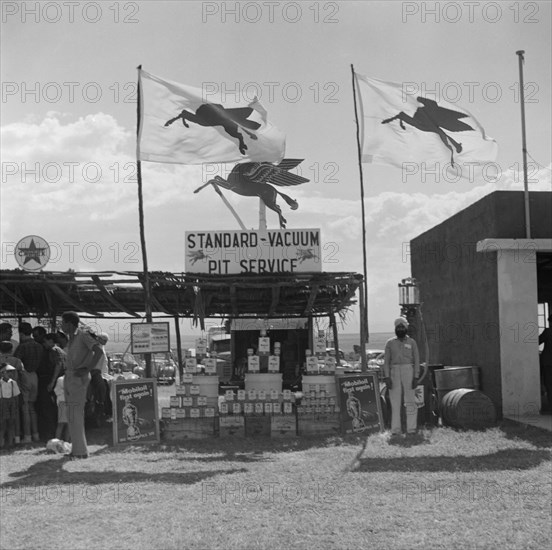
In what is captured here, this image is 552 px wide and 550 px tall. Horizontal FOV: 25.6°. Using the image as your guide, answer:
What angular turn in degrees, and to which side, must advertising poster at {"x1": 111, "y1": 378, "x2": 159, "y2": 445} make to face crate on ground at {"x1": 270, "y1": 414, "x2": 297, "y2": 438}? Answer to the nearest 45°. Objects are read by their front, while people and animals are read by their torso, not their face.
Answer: approximately 90° to its left

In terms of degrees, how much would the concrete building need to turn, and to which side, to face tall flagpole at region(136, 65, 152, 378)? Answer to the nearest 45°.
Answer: approximately 45° to its right

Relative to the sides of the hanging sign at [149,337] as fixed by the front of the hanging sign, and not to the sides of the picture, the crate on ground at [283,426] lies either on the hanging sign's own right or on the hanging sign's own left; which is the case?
on the hanging sign's own left

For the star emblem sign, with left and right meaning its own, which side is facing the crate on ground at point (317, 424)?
left

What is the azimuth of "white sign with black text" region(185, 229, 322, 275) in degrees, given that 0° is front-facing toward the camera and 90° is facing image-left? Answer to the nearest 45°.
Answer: approximately 0°

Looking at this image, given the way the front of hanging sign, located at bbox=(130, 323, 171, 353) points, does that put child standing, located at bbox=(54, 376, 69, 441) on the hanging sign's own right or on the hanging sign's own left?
on the hanging sign's own right

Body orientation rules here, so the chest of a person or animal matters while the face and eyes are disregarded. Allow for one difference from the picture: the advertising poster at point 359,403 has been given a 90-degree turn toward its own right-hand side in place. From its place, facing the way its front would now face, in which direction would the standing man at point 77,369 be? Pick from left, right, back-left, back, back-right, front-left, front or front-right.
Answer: front-left

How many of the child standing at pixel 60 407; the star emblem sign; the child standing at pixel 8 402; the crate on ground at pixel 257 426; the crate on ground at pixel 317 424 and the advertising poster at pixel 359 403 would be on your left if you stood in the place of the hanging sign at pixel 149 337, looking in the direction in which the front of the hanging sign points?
3

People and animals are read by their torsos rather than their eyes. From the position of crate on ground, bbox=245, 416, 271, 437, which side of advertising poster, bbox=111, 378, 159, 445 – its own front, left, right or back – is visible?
left

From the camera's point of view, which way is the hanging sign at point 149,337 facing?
toward the camera

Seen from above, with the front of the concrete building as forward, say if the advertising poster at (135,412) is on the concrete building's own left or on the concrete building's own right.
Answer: on the concrete building's own right

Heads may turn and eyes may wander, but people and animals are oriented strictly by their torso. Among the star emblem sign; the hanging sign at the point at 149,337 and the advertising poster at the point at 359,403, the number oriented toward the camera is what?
3
